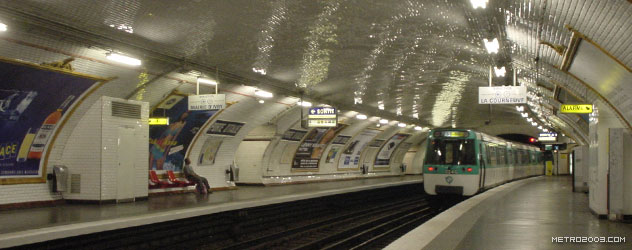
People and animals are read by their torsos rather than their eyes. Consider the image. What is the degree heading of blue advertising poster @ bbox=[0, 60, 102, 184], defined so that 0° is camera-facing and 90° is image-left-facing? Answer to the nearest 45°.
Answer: approximately 315°

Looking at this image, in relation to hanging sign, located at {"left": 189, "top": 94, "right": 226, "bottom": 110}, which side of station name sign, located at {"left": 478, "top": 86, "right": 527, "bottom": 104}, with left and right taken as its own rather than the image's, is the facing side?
right

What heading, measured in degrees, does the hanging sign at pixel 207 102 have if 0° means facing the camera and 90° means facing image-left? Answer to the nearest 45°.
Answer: approximately 0°

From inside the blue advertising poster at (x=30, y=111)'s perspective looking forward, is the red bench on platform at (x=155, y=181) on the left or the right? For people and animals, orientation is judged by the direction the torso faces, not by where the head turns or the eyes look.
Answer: on its left

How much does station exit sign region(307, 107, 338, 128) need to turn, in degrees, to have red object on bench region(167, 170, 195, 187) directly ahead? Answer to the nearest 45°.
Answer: approximately 45° to its right

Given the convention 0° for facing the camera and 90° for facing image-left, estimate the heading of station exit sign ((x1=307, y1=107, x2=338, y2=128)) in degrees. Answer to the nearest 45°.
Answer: approximately 0°

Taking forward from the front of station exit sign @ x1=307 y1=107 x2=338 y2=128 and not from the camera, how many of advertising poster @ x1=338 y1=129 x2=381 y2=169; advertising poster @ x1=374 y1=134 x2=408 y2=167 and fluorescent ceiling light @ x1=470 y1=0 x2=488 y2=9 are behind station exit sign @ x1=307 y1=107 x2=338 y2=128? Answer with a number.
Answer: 2
